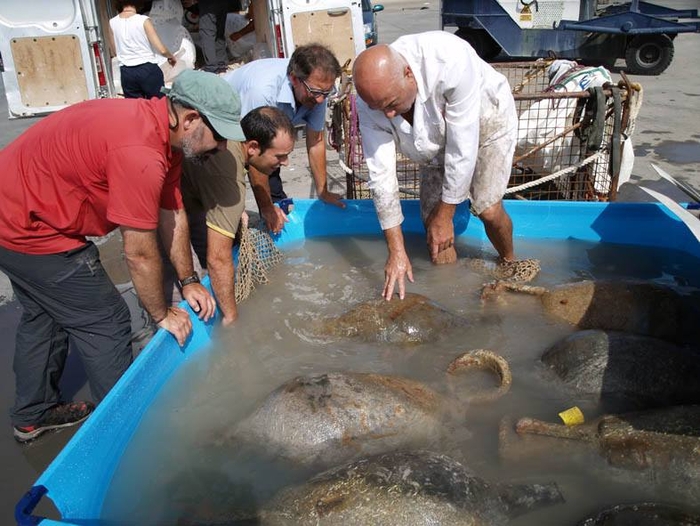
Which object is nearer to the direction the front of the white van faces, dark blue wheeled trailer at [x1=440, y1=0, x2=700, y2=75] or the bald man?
the dark blue wheeled trailer

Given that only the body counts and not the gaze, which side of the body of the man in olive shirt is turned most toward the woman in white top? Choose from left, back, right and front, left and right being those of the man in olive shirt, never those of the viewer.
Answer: left

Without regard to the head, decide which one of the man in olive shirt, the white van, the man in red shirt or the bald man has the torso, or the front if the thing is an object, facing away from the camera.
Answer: the white van

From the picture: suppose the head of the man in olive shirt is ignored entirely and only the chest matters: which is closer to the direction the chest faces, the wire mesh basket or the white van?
the wire mesh basket

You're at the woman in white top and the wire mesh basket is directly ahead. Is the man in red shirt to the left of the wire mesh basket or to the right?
right

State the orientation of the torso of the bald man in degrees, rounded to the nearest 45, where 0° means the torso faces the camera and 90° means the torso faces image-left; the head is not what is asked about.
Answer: approximately 45°

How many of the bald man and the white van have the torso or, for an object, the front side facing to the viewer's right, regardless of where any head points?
0

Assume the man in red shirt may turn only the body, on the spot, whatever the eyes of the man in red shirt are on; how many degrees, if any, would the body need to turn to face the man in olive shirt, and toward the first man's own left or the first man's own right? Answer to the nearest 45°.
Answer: approximately 45° to the first man's own left

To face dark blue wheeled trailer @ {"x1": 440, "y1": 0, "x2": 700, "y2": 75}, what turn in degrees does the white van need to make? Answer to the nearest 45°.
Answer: approximately 90° to its right

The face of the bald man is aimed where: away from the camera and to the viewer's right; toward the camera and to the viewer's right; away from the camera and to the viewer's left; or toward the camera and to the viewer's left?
toward the camera and to the viewer's left

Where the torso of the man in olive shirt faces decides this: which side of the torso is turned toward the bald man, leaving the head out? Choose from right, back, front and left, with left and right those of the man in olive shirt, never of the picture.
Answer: front

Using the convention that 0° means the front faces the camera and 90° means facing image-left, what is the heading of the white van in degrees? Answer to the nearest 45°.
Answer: approximately 180°

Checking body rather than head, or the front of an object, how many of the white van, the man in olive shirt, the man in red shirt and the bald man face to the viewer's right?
2

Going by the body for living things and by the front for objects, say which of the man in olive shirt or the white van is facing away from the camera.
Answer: the white van

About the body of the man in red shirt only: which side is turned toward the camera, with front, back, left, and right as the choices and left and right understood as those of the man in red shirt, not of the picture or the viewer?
right

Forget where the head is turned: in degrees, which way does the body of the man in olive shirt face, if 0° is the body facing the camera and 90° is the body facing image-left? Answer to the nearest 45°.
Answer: approximately 270°

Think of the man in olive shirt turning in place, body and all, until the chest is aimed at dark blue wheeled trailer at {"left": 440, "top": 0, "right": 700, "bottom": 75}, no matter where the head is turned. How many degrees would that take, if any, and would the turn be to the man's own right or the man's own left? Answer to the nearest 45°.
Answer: approximately 45° to the man's own left
